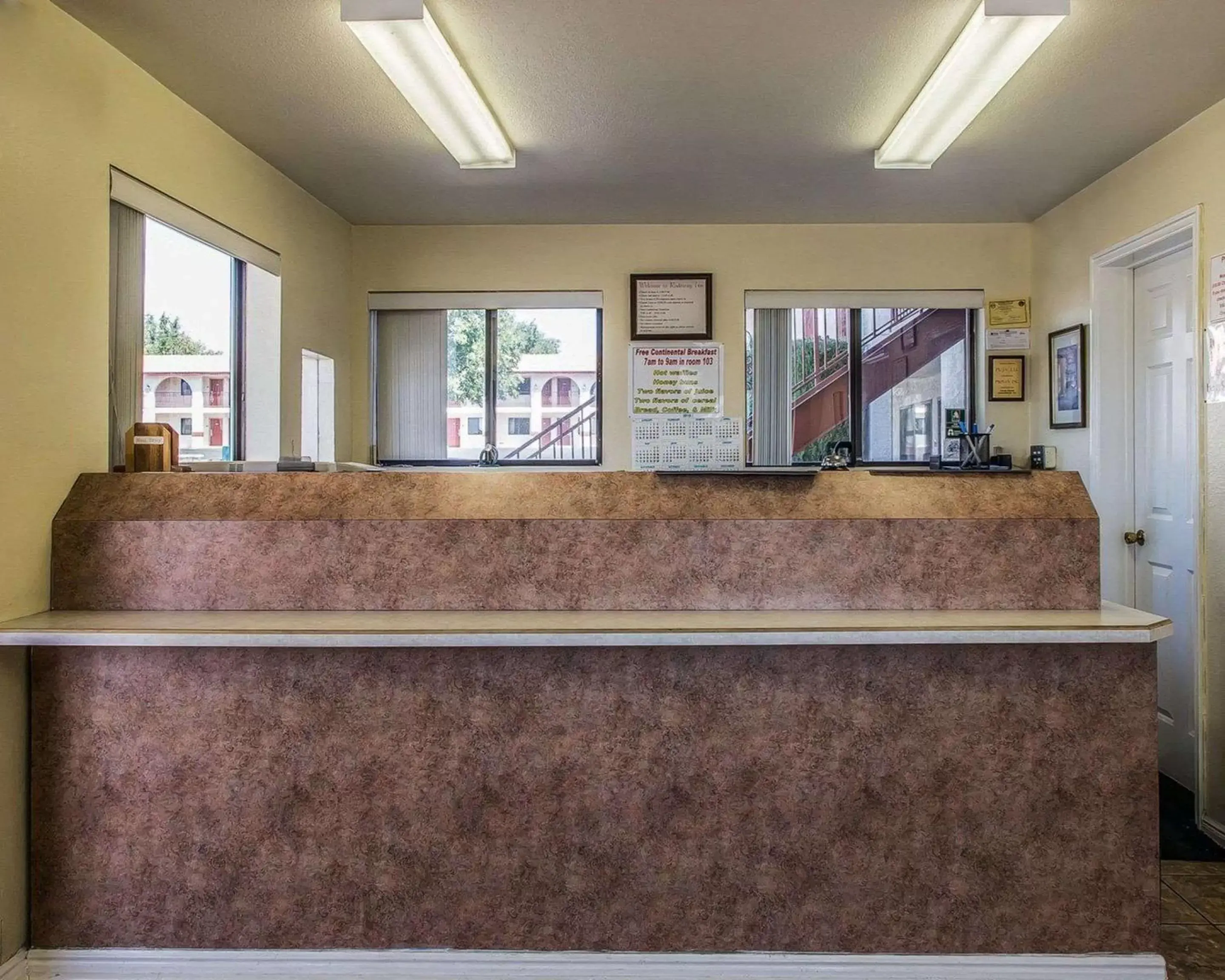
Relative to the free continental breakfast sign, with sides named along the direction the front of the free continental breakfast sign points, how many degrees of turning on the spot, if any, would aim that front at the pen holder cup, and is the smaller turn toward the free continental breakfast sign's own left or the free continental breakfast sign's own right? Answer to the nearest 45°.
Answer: approximately 90° to the free continental breakfast sign's own left

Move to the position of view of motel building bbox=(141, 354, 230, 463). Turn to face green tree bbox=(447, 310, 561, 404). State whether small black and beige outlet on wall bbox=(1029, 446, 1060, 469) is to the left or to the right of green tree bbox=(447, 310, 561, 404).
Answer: right

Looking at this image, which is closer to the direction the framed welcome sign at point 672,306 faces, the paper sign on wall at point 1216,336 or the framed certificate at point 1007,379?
the paper sign on wall

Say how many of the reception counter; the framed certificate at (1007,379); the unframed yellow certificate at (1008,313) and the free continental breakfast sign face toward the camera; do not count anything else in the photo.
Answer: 4

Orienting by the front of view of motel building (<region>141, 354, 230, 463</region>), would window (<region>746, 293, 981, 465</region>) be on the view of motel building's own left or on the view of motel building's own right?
on the view of motel building's own left

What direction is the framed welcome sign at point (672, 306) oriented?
toward the camera

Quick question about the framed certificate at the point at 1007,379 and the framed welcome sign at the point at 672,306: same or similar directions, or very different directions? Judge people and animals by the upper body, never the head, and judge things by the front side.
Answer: same or similar directions

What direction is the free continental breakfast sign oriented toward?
toward the camera

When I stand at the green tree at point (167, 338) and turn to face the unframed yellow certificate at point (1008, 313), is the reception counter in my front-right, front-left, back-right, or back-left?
front-right

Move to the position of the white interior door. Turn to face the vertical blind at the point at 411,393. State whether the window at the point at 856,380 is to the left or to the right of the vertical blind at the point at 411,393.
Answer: right

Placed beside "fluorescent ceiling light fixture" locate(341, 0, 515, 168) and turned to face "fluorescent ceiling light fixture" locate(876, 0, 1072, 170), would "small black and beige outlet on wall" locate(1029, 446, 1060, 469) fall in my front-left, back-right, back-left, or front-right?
front-left

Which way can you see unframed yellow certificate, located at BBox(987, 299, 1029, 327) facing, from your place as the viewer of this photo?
facing the viewer

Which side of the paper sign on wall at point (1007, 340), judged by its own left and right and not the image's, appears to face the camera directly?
front
